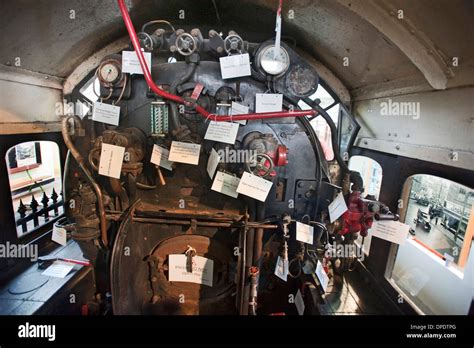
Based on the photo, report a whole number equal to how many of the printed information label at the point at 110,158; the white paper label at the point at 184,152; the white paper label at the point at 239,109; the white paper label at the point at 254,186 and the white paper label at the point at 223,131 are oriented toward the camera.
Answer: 5

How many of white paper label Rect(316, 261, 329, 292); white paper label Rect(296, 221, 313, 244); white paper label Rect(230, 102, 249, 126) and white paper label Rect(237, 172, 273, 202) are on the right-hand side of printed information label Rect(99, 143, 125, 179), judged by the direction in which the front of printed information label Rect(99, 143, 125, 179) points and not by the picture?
0

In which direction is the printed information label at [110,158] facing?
toward the camera

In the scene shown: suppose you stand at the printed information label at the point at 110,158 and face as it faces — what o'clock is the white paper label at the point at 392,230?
The white paper label is roughly at 10 o'clock from the printed information label.

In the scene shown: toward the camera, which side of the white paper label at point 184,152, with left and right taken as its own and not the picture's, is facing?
front

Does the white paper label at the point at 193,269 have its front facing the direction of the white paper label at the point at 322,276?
no

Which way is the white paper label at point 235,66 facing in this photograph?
toward the camera

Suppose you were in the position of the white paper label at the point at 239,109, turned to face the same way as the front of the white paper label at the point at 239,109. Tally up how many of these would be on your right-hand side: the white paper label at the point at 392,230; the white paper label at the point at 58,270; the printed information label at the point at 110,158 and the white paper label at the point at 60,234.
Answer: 3

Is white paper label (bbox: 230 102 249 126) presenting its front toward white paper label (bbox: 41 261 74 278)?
no

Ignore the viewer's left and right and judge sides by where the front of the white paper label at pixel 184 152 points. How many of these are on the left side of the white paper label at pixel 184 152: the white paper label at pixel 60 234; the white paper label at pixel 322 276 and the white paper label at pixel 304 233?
2

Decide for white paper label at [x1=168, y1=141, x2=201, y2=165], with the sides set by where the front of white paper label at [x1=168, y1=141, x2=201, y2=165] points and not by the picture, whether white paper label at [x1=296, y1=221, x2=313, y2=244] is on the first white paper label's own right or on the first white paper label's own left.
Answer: on the first white paper label's own left

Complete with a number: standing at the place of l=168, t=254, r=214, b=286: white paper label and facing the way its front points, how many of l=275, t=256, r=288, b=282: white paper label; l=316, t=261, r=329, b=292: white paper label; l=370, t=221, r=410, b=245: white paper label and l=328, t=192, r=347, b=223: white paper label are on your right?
0

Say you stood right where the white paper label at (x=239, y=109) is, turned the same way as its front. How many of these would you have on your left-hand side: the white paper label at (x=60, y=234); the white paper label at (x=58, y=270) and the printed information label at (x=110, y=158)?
0

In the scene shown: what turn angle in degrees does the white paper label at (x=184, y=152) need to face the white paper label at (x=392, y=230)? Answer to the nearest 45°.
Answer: approximately 90° to its left
